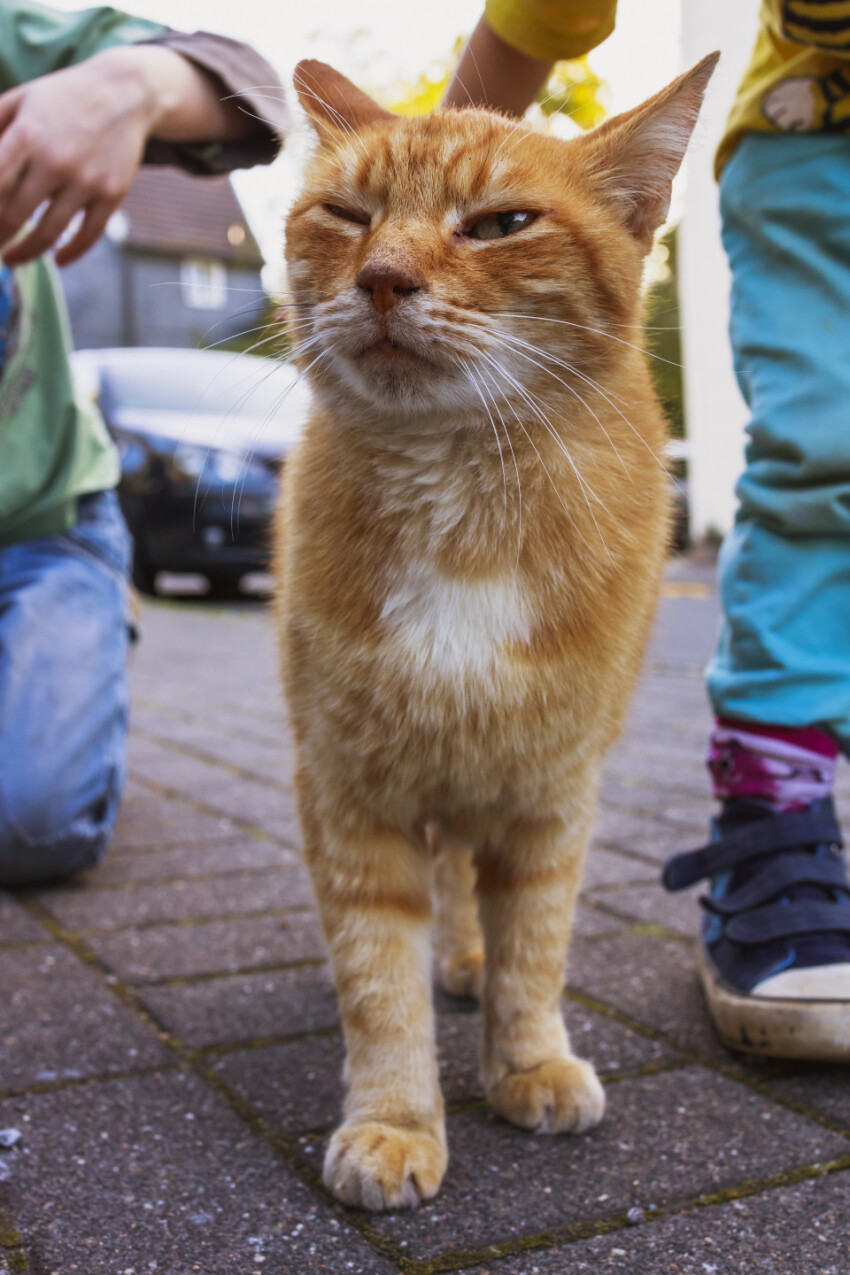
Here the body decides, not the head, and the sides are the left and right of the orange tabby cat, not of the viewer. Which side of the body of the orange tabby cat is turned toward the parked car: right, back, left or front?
back

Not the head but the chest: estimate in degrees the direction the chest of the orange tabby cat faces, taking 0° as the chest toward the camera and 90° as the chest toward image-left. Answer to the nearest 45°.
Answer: approximately 0°
